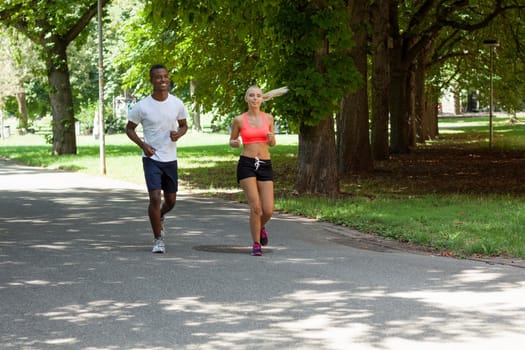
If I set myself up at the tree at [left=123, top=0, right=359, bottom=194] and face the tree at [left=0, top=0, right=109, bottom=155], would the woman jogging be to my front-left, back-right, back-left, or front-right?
back-left

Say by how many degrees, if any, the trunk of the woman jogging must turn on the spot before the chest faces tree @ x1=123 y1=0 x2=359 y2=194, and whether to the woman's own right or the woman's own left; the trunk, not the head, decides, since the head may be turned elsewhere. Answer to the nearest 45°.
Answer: approximately 180°

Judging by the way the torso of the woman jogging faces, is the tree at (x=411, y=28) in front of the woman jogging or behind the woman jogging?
behind

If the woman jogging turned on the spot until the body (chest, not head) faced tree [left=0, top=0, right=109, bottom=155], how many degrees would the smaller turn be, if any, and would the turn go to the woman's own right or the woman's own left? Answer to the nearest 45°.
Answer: approximately 180°

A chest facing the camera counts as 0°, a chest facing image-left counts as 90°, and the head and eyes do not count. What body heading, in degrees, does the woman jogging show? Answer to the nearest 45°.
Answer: approximately 0°
